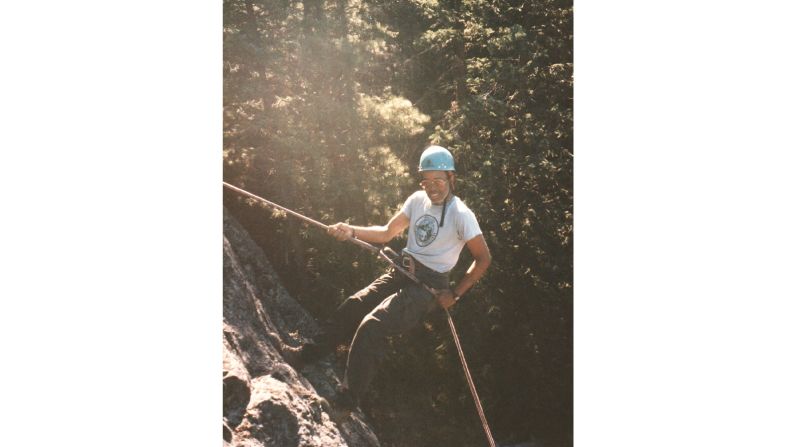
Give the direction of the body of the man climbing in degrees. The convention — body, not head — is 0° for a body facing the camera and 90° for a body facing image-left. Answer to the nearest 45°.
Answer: approximately 45°
